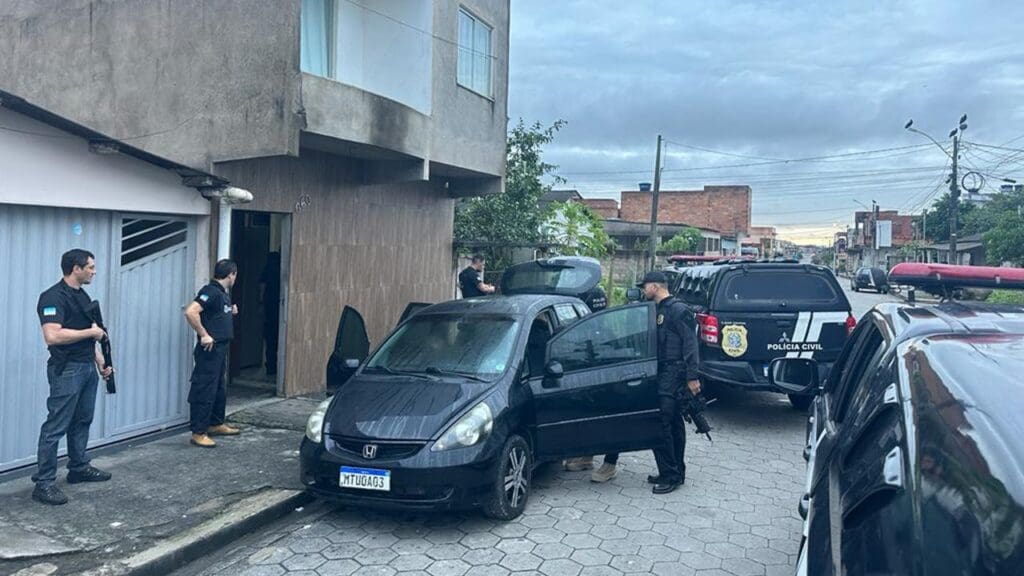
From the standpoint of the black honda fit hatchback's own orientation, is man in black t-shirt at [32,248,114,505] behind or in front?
in front

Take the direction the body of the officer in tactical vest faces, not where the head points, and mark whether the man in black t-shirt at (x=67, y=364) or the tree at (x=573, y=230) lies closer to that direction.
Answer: the man in black t-shirt

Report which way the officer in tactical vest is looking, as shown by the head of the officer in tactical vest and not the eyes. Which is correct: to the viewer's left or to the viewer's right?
to the viewer's left

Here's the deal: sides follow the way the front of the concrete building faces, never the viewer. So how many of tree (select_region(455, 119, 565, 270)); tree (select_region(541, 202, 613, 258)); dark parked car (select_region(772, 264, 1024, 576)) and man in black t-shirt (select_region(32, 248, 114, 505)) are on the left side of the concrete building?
2

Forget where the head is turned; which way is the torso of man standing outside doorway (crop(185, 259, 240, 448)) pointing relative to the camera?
to the viewer's right

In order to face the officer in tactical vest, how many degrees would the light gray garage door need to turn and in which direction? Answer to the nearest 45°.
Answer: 0° — it already faces them

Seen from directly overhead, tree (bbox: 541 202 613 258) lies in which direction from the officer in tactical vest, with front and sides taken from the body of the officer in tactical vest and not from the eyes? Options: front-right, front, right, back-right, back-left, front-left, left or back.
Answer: right

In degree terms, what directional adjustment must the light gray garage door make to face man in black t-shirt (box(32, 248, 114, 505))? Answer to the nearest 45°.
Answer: approximately 45° to its right

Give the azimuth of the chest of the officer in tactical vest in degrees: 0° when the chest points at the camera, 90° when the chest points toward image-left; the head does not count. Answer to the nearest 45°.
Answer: approximately 90°

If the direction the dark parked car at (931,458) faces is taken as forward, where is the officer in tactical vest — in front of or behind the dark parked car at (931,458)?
in front

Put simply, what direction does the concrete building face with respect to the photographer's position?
facing the viewer and to the right of the viewer

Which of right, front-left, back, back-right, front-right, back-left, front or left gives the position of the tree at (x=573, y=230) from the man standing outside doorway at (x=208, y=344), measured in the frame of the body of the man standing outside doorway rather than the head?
front-left

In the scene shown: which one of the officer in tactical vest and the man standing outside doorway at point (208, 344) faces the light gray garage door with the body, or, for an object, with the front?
the officer in tactical vest

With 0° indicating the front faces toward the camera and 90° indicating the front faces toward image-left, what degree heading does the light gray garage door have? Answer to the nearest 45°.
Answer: approximately 315°

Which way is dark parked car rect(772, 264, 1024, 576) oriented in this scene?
away from the camera

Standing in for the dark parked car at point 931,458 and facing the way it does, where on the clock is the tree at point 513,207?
The tree is roughly at 11 o'clock from the dark parked car.

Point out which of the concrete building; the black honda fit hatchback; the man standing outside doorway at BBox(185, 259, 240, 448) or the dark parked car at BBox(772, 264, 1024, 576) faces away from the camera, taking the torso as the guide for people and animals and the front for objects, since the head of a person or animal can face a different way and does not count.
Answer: the dark parked car
